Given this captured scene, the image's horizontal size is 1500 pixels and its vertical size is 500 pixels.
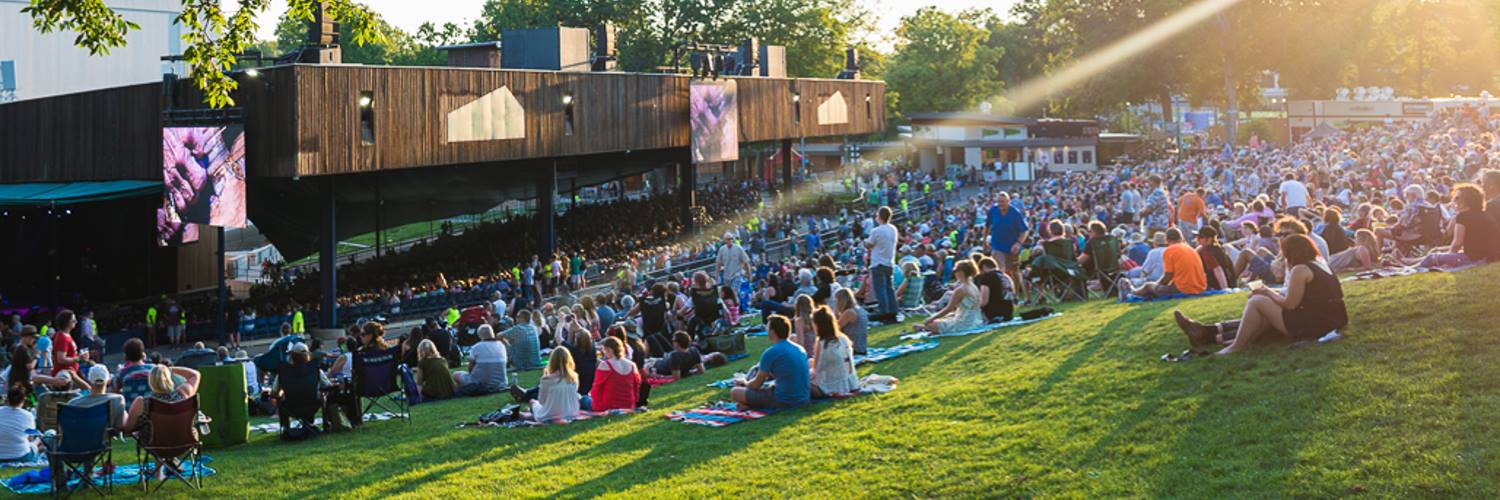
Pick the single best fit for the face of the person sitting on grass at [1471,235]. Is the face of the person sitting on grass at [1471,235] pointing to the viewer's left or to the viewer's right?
to the viewer's left

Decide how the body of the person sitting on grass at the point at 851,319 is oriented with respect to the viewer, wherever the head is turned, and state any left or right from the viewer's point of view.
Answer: facing away from the viewer and to the left of the viewer

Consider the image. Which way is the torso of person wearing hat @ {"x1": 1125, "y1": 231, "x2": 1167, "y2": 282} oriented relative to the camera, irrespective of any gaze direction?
to the viewer's left

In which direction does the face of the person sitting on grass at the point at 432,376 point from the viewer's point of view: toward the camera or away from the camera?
away from the camera

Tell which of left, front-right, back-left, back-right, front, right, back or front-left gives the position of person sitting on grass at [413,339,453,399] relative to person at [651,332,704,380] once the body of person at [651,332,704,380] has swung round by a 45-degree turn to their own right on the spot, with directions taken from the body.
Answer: left

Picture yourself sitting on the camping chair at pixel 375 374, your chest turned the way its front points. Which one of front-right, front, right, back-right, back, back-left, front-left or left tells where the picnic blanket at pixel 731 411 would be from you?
back-right

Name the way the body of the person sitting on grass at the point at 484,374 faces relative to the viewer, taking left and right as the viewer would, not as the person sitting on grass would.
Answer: facing away from the viewer and to the left of the viewer

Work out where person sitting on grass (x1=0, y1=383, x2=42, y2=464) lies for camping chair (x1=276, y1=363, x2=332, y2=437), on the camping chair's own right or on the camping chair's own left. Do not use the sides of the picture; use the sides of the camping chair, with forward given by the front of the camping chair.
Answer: on the camping chair's own left

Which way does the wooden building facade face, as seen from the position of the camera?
facing the viewer and to the right of the viewer

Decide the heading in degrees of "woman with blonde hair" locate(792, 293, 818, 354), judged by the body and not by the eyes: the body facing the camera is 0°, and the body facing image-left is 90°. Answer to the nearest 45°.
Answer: approximately 135°

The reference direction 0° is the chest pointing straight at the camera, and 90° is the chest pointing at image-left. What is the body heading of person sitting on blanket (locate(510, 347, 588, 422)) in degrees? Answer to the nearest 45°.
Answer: approximately 135°

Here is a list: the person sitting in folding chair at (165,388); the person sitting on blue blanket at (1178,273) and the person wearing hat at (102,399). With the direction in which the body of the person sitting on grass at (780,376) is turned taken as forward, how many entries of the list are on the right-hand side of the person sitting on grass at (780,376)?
1

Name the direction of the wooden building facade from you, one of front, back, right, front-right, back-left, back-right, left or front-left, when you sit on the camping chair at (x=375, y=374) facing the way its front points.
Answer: front

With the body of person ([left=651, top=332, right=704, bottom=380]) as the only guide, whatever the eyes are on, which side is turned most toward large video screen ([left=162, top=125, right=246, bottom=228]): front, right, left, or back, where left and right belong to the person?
front

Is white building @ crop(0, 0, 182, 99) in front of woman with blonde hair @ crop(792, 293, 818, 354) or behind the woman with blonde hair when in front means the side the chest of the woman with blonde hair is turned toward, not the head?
in front

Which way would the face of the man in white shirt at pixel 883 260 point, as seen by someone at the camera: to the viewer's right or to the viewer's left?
to the viewer's left

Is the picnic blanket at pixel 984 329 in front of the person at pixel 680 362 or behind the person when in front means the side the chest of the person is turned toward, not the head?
behind

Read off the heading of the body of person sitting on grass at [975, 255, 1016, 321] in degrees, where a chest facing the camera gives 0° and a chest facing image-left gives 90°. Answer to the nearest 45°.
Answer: approximately 135°

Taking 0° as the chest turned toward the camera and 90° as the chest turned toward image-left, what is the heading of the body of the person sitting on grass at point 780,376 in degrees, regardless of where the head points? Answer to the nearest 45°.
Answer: approximately 135°
